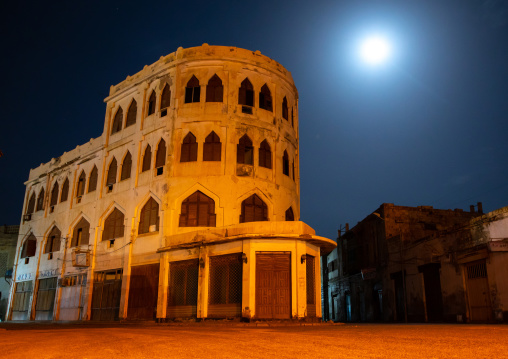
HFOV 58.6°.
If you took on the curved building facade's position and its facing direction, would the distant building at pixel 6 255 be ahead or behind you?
behind

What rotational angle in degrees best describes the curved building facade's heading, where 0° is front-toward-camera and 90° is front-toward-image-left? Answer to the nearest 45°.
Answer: approximately 0°
